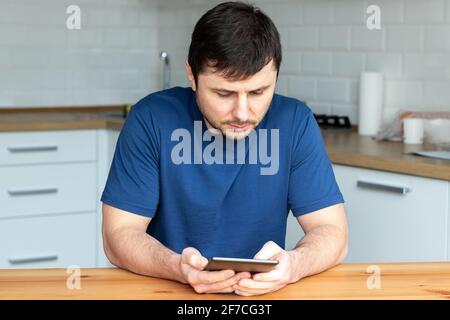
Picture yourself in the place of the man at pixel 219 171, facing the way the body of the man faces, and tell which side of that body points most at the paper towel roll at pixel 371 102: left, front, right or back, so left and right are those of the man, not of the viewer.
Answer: back

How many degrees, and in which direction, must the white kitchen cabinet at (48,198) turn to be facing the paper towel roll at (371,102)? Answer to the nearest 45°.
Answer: approximately 45° to its left

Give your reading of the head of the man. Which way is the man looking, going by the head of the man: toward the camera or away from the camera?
toward the camera

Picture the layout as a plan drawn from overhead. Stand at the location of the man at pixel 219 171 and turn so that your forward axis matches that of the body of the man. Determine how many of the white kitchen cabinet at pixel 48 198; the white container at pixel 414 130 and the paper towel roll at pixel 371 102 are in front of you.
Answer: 0

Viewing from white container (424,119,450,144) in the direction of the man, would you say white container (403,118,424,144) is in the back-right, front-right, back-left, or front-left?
front-right

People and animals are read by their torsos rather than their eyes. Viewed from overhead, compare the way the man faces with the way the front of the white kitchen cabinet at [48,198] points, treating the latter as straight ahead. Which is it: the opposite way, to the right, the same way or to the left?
the same way

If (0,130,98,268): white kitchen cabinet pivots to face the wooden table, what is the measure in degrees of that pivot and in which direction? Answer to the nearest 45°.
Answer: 0° — it already faces it

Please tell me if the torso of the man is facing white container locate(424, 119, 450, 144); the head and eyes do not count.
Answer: no

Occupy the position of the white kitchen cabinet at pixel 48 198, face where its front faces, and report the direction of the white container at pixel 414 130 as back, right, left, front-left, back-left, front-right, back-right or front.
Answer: front-left

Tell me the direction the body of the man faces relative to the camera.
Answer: toward the camera

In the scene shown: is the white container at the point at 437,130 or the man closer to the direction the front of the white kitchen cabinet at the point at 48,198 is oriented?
the man

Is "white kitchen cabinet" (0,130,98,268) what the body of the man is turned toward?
no

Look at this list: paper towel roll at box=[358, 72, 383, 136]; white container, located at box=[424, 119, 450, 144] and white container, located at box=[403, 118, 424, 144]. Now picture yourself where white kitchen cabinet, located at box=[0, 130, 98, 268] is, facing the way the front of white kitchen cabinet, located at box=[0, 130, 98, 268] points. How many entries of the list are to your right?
0

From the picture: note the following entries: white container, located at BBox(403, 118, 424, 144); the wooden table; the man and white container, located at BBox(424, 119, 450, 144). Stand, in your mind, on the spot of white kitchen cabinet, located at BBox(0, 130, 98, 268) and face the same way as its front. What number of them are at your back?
0

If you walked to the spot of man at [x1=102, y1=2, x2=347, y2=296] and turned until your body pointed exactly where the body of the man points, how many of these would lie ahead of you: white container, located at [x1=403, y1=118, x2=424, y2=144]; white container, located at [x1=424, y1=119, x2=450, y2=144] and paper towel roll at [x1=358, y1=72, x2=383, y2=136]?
0

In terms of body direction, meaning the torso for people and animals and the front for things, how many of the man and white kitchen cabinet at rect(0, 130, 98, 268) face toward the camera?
2
